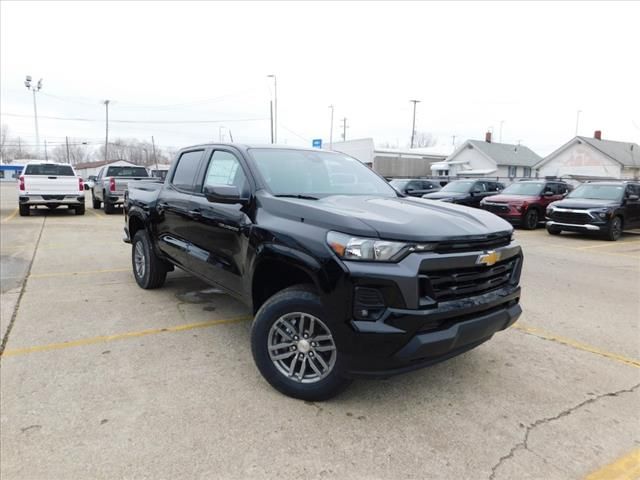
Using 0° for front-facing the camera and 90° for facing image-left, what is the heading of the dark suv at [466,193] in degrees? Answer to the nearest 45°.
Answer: approximately 45°

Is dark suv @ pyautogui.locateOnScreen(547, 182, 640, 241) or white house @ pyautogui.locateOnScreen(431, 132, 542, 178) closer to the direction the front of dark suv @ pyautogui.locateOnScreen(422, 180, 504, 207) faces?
the dark suv

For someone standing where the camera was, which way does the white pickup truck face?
facing away from the viewer

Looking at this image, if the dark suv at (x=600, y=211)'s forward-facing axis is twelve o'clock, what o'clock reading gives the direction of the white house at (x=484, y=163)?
The white house is roughly at 4 o'clock from the dark suv.

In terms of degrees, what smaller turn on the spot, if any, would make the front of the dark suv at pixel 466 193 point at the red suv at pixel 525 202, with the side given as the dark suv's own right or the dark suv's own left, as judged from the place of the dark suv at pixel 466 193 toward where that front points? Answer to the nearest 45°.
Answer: approximately 90° to the dark suv's own left

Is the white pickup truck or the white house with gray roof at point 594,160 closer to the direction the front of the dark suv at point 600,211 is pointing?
the white pickup truck

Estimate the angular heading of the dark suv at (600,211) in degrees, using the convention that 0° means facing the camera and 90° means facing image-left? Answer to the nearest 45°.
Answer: approximately 45°

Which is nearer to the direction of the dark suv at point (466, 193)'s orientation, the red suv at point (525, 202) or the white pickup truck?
the white pickup truck
